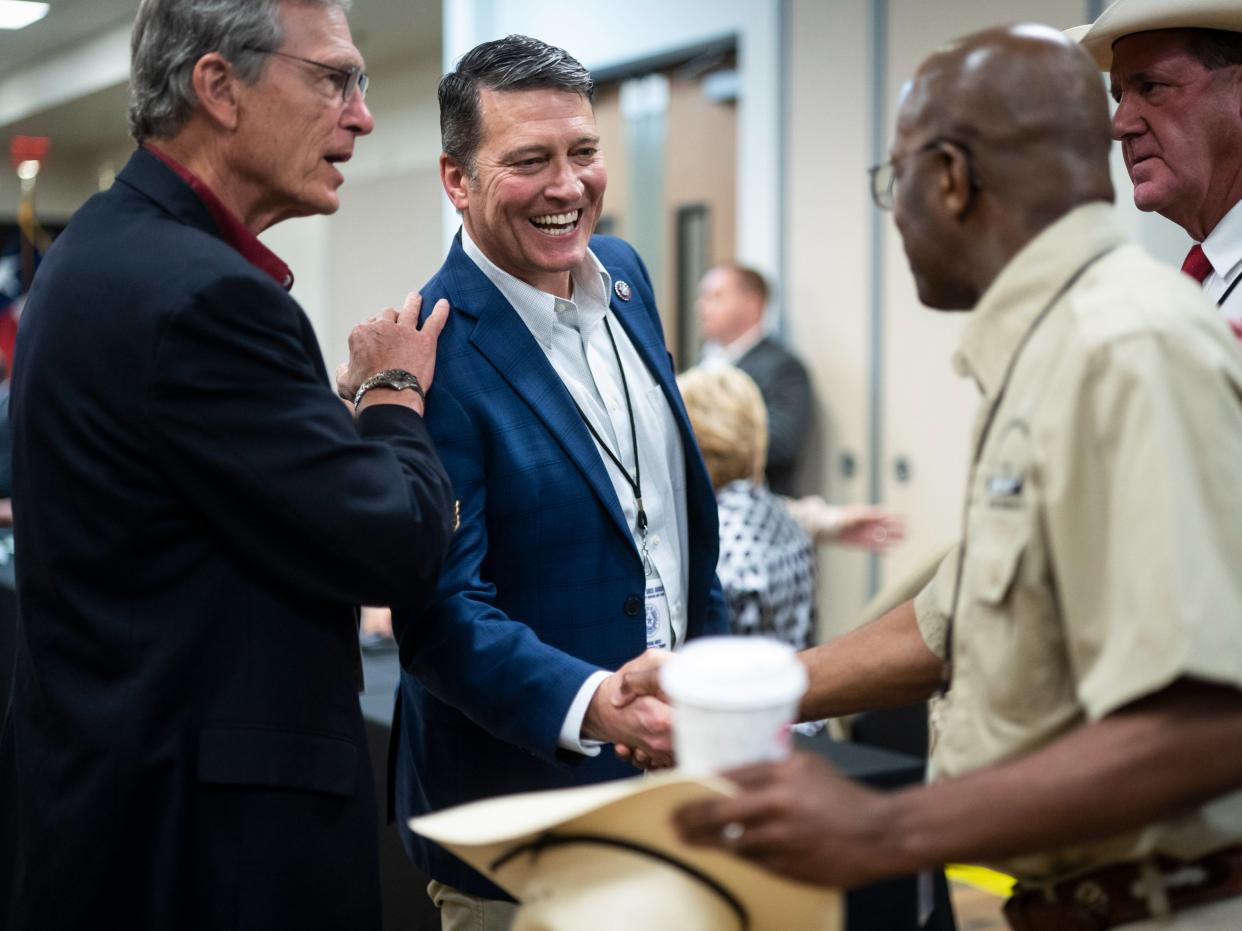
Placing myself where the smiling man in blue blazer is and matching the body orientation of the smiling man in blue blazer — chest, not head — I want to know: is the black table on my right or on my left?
on my left

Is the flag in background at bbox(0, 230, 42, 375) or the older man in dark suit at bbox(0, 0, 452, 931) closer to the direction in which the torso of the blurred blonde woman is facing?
the flag in background

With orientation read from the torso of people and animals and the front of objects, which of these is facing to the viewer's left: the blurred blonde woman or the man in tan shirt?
the man in tan shirt

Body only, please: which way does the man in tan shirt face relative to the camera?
to the viewer's left

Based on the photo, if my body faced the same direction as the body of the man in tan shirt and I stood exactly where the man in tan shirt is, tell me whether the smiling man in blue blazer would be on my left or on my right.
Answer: on my right

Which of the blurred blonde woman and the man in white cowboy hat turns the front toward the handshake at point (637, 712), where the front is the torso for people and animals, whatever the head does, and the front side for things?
the man in white cowboy hat

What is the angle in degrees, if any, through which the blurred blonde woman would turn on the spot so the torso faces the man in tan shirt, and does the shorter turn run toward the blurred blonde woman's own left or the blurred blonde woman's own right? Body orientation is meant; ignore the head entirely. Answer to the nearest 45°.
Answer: approximately 180°

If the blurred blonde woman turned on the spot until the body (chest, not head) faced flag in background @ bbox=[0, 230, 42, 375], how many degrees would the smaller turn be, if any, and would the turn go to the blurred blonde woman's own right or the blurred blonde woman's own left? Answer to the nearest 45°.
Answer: approximately 45° to the blurred blonde woman's own left

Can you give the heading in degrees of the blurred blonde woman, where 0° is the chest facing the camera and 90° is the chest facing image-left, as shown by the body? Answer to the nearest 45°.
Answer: approximately 180°

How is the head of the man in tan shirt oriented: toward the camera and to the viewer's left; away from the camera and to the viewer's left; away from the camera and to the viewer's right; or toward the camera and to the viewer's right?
away from the camera and to the viewer's left
